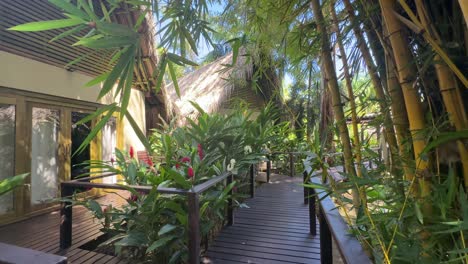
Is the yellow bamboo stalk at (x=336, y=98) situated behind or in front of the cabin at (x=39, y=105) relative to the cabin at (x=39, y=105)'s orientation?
in front

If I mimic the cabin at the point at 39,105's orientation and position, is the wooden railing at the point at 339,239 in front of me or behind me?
in front

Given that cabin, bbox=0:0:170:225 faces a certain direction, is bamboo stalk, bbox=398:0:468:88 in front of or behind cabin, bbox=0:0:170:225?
in front

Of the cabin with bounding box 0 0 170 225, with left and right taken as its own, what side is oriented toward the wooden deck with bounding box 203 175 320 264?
front

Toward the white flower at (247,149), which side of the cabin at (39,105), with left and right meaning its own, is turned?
front

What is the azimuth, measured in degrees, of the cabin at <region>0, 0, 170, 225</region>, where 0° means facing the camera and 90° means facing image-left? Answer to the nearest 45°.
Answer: approximately 315°
